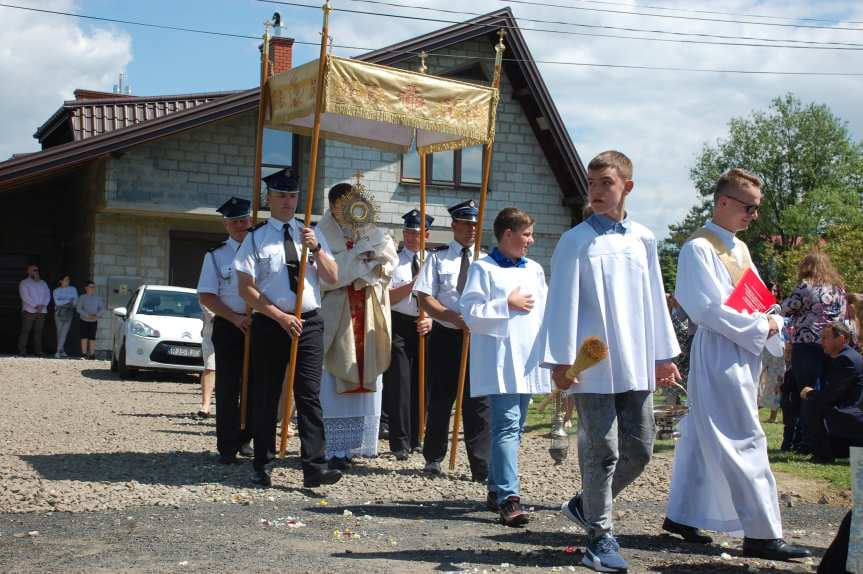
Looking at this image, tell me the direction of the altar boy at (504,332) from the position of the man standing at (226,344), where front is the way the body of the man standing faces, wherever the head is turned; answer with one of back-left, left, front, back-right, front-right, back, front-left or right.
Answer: front

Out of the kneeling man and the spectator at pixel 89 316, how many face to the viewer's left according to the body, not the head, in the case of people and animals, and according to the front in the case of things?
1

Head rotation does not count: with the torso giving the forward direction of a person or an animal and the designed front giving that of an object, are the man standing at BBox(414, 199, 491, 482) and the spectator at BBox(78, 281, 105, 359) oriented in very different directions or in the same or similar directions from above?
same or similar directions

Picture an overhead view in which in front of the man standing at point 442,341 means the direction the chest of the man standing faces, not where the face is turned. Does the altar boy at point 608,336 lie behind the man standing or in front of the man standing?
in front

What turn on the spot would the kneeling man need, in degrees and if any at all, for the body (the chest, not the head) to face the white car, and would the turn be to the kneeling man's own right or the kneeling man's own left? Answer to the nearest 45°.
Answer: approximately 45° to the kneeling man's own right

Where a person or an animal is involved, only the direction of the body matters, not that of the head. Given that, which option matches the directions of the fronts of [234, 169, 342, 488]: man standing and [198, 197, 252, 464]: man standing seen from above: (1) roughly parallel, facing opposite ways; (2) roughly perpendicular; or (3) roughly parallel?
roughly parallel

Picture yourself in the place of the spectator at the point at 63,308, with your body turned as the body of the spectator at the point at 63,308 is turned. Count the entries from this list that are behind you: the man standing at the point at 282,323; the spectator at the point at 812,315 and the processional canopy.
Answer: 0

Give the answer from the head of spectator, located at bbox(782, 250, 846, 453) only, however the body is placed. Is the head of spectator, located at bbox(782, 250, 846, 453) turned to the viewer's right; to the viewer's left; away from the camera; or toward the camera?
away from the camera

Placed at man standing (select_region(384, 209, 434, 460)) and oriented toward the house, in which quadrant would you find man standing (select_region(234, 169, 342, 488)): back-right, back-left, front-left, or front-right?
back-left

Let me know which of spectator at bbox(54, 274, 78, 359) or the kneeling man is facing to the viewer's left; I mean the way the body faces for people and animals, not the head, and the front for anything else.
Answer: the kneeling man

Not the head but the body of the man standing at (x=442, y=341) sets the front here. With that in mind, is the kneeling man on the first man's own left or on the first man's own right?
on the first man's own left

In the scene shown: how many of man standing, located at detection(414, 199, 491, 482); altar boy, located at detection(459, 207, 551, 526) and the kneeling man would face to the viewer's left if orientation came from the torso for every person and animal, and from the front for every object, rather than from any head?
1

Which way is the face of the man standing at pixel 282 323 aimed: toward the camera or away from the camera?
toward the camera

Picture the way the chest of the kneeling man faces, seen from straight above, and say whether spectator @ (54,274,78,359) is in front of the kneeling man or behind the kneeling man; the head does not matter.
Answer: in front

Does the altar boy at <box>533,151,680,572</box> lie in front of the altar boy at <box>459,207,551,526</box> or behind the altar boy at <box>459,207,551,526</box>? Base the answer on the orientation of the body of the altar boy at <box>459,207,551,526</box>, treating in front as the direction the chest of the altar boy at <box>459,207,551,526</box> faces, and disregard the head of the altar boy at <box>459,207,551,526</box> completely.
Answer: in front

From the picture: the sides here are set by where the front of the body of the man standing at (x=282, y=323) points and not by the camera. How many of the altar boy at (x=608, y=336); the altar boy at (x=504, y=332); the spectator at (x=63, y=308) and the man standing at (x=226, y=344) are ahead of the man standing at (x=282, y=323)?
2

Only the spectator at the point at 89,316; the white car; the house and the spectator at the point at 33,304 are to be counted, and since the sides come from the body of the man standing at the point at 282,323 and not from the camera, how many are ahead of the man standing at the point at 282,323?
0

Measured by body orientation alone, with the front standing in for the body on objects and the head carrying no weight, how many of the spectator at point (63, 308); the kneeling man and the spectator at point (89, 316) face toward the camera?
2
